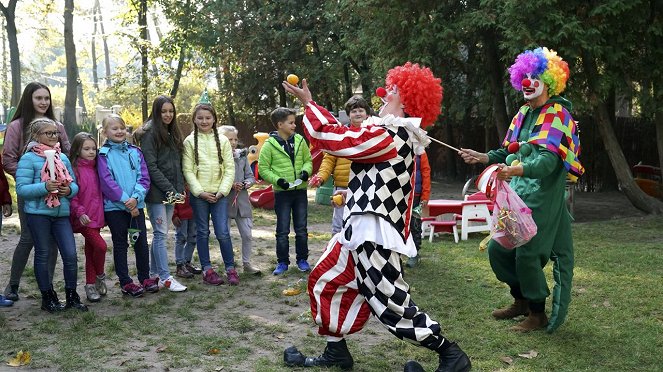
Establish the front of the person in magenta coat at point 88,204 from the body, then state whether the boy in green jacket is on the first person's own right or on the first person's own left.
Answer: on the first person's own left

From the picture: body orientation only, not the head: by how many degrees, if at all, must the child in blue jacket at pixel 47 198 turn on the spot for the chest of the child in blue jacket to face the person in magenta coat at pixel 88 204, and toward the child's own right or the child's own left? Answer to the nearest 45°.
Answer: approximately 90° to the child's own left

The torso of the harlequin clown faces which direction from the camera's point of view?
to the viewer's left

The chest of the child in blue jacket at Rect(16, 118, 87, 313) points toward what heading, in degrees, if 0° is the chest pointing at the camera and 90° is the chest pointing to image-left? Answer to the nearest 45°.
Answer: approximately 315°

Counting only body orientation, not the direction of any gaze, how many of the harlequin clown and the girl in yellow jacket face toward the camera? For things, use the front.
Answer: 1

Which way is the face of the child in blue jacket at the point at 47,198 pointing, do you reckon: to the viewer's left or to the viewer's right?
to the viewer's right

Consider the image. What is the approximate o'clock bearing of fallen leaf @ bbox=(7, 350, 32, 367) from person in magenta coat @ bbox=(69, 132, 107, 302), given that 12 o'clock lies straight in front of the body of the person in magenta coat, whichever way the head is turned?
The fallen leaf is roughly at 2 o'clock from the person in magenta coat.
